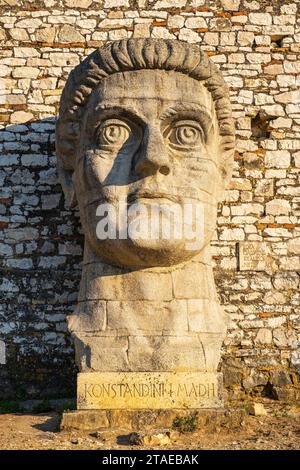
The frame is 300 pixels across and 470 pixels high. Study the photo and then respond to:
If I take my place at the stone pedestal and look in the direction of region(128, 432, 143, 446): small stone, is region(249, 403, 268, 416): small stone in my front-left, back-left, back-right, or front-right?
back-left

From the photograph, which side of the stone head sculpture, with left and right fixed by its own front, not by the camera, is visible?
front
